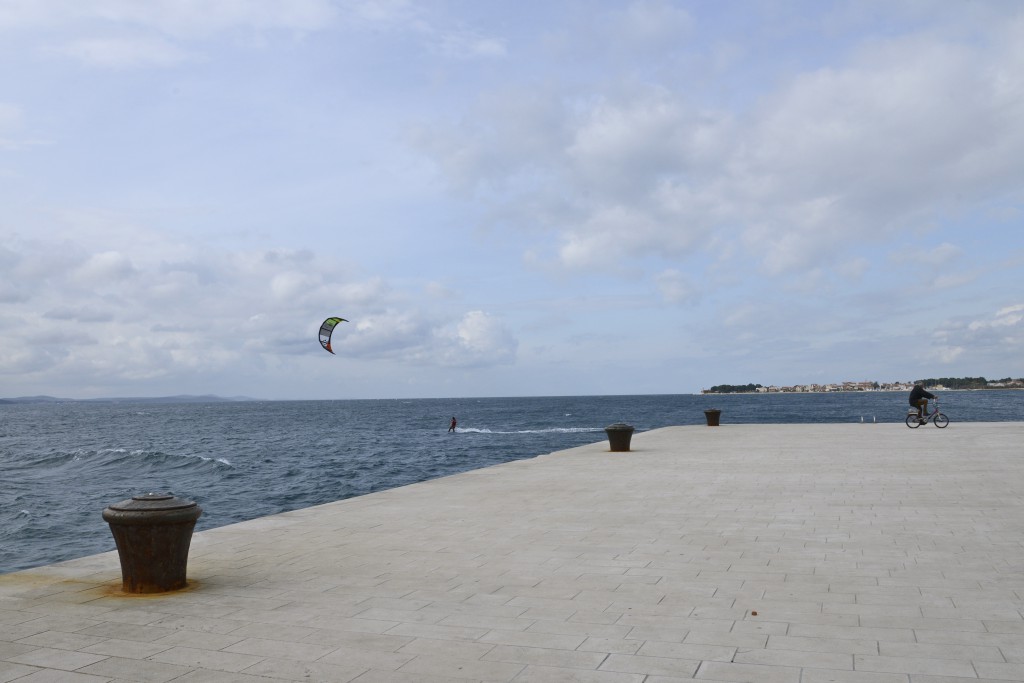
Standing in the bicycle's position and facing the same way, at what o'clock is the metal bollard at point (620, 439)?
The metal bollard is roughly at 4 o'clock from the bicycle.

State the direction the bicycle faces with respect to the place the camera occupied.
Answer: facing to the right of the viewer

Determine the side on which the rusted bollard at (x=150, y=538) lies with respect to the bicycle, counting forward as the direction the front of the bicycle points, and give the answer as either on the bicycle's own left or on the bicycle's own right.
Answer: on the bicycle's own right
